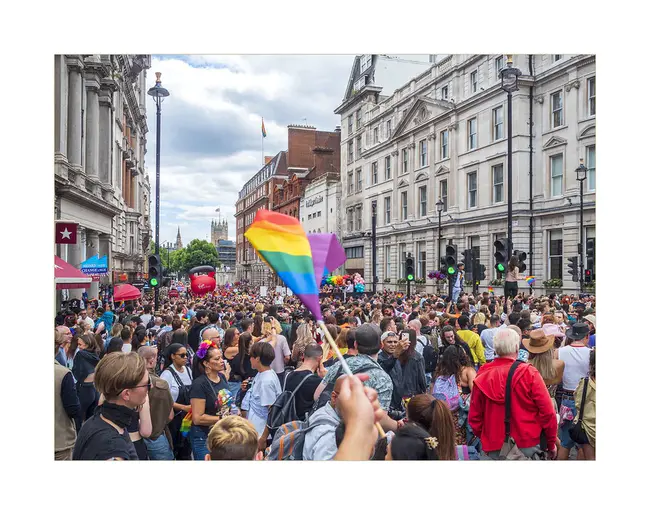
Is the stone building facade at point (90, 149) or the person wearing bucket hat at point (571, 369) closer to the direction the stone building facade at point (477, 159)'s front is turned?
the stone building facade

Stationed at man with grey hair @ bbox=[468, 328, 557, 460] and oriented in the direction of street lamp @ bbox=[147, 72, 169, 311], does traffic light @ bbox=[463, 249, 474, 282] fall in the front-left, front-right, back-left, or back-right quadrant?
front-right

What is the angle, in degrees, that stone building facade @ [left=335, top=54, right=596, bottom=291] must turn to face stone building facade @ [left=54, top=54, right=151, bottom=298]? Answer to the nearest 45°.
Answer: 0° — it already faces it

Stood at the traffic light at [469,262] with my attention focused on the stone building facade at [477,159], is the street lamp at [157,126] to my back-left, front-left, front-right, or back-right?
back-left

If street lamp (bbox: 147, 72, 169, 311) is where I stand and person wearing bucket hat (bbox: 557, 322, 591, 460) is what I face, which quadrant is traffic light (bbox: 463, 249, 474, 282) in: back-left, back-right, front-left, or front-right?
front-left

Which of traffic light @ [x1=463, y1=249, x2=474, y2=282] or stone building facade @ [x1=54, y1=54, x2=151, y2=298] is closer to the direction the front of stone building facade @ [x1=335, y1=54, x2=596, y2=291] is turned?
the stone building facade

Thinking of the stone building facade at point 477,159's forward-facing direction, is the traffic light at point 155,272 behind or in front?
in front

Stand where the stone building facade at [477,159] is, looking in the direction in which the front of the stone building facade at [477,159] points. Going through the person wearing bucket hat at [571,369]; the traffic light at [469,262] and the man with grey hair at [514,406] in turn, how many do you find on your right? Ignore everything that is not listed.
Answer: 0

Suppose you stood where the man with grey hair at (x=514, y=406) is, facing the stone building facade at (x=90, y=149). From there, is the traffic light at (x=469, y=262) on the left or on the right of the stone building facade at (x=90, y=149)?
right

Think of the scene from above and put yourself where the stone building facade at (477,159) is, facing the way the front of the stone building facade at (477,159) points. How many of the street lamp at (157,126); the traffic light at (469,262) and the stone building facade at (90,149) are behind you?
0

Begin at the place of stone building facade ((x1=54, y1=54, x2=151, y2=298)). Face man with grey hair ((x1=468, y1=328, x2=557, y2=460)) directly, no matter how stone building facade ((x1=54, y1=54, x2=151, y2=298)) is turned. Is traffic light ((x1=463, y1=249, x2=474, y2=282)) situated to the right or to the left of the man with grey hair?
left

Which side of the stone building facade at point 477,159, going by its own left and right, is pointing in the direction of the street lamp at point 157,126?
front

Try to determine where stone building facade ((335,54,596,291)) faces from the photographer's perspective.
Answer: facing the viewer and to the left of the viewer

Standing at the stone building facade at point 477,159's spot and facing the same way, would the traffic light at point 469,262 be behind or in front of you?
in front

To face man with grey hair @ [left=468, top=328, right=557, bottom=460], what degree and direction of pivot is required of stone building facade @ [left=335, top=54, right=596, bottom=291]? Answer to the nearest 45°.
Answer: approximately 45° to its left

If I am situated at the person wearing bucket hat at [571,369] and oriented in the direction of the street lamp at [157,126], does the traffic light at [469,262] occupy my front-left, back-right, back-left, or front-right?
front-right
